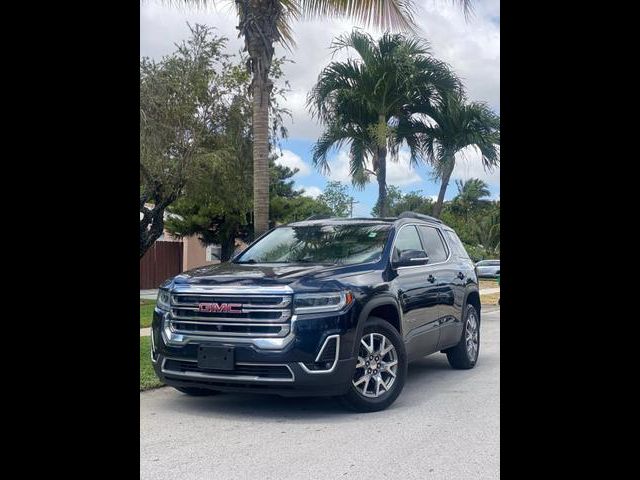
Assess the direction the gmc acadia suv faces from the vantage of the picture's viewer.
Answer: facing the viewer and to the left of the viewer

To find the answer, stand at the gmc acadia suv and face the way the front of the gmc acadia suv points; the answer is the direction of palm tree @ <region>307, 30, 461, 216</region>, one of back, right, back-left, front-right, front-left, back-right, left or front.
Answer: back-right

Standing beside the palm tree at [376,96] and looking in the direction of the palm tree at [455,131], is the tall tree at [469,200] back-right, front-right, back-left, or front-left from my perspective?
front-left

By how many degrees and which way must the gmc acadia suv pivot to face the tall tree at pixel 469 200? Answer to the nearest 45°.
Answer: approximately 135° to its right

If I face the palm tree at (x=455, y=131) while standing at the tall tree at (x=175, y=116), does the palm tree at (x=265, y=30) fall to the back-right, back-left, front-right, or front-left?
front-right

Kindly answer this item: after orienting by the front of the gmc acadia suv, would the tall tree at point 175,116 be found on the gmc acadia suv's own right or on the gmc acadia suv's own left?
on the gmc acadia suv's own right

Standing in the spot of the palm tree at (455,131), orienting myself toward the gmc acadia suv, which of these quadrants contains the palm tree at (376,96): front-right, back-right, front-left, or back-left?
front-right

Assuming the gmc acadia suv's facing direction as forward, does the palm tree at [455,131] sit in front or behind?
behind
